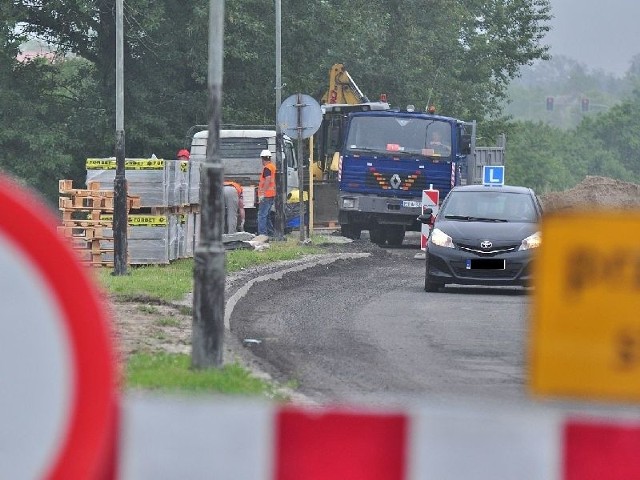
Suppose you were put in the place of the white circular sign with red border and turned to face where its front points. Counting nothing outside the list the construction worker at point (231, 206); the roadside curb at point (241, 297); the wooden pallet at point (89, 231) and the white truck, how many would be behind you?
4

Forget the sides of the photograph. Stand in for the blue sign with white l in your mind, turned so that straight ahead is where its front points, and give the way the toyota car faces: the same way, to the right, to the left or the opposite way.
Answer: the same way

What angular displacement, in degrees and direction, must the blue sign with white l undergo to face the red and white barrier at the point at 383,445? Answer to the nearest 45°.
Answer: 0° — it already faces it

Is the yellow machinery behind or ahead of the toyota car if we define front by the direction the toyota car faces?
behind

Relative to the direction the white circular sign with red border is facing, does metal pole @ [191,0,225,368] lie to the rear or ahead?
to the rear

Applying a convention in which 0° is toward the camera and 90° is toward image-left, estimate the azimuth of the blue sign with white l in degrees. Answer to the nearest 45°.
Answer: approximately 0°

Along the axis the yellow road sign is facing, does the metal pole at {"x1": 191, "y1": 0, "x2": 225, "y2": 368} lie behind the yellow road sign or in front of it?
behind

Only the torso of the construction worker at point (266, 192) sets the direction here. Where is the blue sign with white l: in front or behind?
behind

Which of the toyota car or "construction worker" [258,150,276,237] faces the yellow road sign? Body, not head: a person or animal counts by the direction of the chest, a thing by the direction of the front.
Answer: the toyota car

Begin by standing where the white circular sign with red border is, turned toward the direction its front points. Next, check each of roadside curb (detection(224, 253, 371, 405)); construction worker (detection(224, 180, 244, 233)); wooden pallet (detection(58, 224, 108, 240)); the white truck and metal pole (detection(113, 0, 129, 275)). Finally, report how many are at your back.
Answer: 5

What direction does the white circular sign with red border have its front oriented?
toward the camera

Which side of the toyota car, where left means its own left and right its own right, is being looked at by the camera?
front

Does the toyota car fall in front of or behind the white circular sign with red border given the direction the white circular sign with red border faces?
behind

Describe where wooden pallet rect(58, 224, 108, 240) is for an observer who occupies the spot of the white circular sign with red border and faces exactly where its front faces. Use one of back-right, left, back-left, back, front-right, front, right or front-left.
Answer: back
